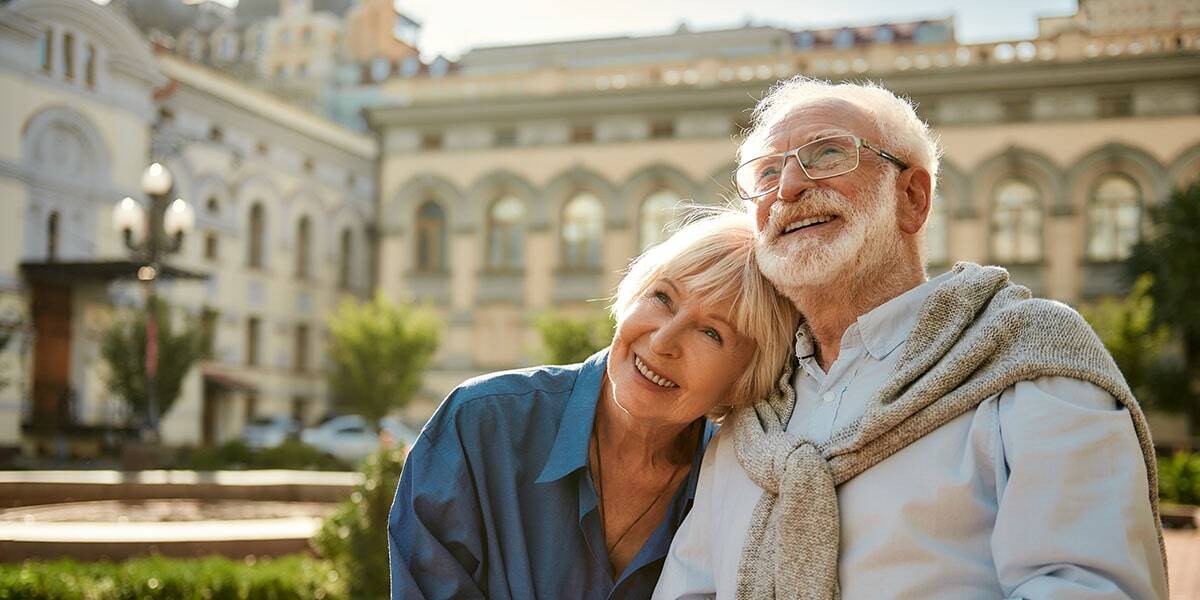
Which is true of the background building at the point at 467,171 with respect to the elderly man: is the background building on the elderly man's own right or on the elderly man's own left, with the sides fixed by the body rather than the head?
on the elderly man's own right

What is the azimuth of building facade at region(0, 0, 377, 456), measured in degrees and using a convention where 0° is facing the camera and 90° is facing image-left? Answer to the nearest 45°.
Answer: approximately 315°

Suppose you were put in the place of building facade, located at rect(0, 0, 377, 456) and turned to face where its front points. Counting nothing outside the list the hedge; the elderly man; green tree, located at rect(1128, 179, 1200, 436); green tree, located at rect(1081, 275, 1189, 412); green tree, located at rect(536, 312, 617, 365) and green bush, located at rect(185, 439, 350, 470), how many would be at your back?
0

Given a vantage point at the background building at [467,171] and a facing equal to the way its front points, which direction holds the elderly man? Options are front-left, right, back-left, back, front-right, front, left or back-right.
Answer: front

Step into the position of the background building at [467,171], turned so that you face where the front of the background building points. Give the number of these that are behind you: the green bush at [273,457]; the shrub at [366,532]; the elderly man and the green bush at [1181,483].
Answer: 0

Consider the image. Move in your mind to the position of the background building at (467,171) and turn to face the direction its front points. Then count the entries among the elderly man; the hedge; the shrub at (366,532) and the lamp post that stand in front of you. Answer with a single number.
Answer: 4

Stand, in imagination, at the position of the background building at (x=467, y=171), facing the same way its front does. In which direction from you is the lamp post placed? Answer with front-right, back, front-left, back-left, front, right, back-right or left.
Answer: front

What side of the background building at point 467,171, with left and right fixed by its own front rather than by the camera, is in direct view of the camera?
front

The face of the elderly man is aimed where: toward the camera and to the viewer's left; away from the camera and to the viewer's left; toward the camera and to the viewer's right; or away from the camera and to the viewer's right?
toward the camera and to the viewer's left

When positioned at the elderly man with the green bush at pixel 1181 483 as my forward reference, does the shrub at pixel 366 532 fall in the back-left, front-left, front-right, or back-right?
front-left

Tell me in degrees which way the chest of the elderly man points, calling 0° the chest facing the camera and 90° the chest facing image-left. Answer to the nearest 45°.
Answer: approximately 45°

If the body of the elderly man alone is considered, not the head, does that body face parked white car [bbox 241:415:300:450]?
no

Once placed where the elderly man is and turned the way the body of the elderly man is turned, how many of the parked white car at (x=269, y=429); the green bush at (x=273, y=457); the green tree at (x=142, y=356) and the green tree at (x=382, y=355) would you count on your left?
0

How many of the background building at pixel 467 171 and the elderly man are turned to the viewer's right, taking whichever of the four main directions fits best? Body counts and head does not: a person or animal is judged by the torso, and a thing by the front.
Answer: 0

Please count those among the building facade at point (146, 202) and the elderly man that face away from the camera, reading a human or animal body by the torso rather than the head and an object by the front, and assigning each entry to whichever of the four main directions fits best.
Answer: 0

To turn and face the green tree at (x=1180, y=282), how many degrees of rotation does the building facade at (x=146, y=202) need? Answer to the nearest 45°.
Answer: approximately 45° to its left

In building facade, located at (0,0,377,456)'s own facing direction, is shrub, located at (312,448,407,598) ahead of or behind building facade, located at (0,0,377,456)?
ahead

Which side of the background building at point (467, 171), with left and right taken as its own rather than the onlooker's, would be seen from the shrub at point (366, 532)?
front
